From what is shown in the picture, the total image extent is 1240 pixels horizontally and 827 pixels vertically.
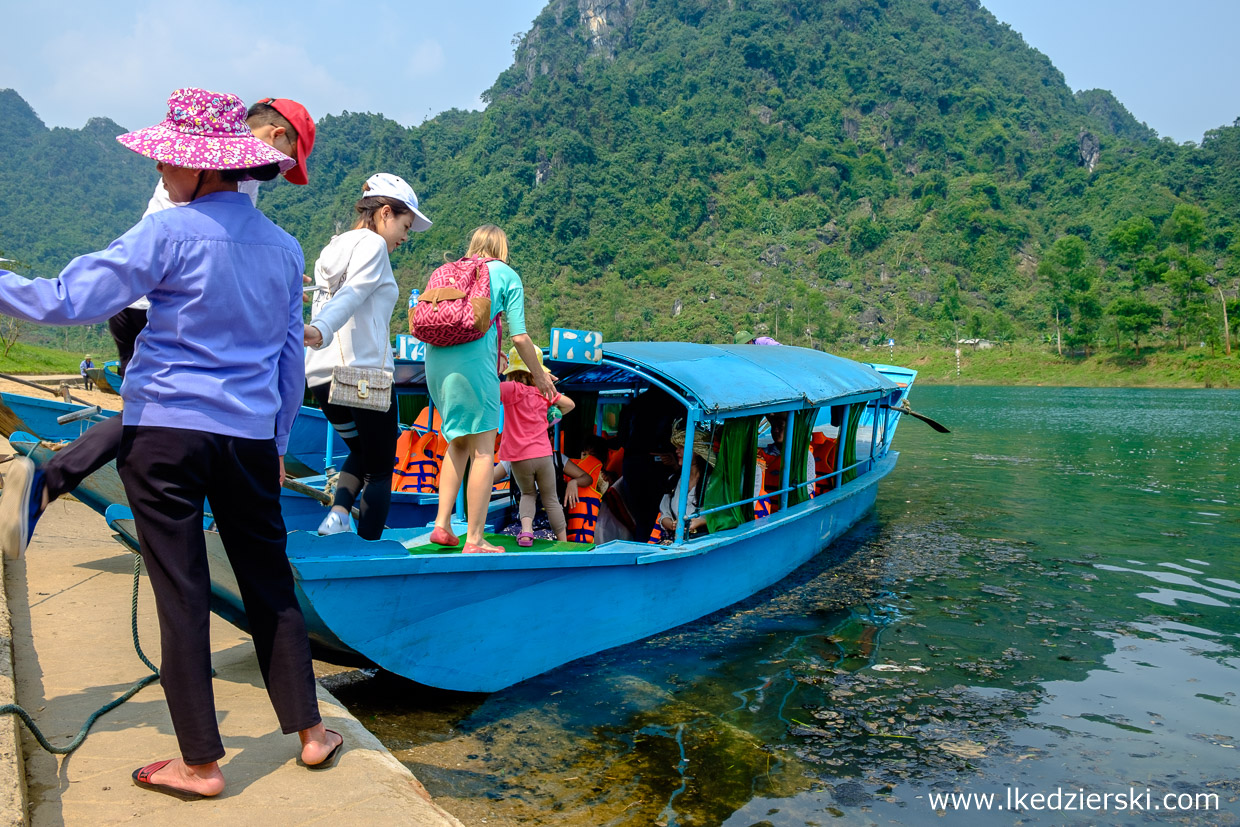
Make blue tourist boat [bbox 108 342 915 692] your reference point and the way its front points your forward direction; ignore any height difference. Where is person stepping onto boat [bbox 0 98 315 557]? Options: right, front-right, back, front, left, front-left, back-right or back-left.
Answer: front

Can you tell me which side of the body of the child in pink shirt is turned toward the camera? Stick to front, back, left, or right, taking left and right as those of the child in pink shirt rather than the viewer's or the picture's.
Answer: back

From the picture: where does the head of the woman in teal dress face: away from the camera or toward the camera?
away from the camera

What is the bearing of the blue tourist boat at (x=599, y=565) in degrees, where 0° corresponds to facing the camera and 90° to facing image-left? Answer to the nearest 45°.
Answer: approximately 45°

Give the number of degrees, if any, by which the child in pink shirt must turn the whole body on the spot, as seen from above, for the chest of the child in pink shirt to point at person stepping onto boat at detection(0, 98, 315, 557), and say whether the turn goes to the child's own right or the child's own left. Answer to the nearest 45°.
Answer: approximately 135° to the child's own left

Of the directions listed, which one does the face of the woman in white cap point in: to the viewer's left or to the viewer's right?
to the viewer's right

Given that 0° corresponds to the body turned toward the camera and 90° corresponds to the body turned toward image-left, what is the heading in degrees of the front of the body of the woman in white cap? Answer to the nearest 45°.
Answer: approximately 270°

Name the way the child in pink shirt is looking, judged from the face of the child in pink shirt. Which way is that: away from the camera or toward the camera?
away from the camera

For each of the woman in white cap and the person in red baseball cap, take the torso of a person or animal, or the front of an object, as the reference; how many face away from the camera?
0
